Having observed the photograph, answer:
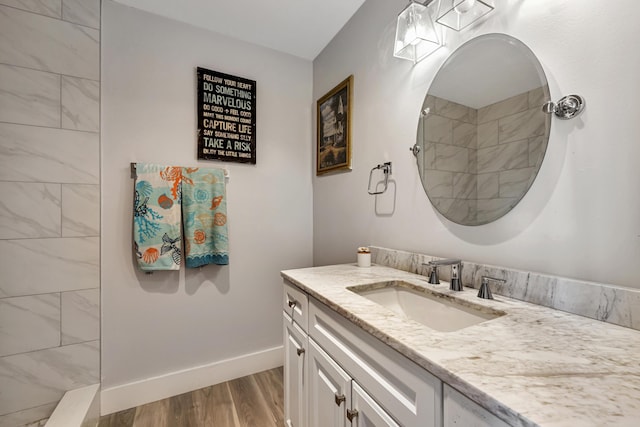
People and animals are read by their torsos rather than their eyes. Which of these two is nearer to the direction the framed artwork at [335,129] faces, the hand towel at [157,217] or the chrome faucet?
the hand towel

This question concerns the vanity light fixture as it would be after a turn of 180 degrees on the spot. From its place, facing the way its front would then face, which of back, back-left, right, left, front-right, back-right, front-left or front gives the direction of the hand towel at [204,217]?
back-left

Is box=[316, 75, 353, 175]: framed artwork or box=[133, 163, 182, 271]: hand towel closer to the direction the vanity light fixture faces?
the hand towel

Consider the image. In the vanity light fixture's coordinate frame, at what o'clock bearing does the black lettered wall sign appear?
The black lettered wall sign is roughly at 2 o'clock from the vanity light fixture.

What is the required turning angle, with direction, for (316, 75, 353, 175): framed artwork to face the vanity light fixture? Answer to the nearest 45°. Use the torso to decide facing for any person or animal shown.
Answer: approximately 90° to its left

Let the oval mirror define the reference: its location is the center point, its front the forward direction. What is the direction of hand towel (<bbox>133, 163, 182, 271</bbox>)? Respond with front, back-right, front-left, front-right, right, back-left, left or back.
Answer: front-right

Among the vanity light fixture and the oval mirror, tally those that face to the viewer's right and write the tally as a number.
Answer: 0

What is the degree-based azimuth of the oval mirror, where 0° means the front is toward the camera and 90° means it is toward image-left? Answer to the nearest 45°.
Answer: approximately 45°

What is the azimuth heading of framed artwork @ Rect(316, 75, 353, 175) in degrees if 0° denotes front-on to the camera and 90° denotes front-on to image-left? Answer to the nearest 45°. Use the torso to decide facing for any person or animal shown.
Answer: approximately 45°

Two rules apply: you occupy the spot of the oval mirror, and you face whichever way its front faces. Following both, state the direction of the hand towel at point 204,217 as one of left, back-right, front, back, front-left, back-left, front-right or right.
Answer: front-right

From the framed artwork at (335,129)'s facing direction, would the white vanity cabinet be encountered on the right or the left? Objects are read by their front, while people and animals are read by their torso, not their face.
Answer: on its left

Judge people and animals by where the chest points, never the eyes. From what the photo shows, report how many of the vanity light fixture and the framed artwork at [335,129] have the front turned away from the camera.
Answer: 0

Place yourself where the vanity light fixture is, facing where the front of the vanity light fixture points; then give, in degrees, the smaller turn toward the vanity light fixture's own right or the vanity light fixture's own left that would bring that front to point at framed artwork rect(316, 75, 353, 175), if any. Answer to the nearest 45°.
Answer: approximately 90° to the vanity light fixture's own right
